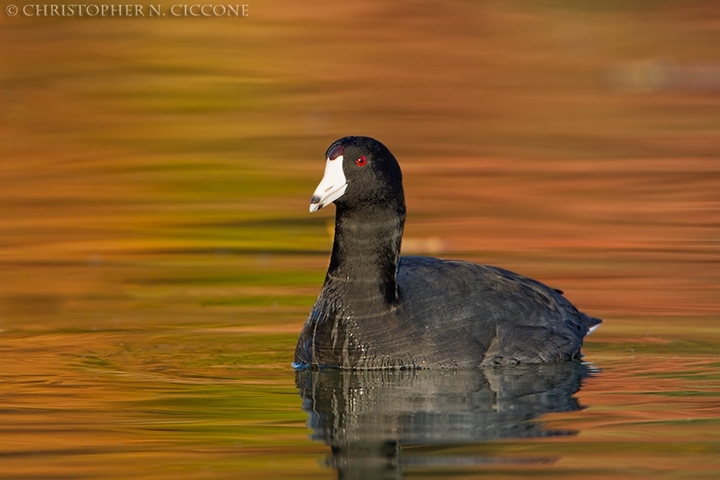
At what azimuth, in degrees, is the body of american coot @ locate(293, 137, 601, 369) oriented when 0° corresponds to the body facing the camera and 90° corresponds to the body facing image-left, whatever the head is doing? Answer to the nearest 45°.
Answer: approximately 45°
